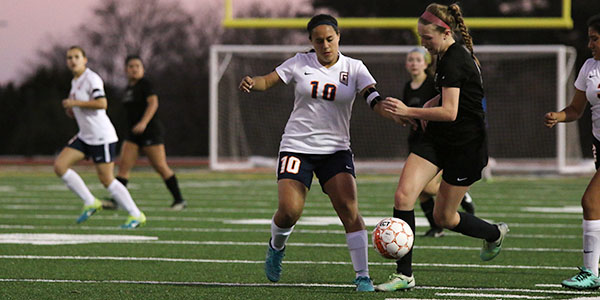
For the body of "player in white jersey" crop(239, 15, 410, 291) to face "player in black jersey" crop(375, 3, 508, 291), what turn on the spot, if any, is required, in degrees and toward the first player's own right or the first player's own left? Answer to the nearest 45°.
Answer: approximately 90° to the first player's own left

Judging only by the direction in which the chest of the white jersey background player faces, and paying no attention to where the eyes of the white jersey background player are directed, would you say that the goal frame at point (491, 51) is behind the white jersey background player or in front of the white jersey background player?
behind

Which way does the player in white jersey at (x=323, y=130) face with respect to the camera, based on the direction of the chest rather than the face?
toward the camera

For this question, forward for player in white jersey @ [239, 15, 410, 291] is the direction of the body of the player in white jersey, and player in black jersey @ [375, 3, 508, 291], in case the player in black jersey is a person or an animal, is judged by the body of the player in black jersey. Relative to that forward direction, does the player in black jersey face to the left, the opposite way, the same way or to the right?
to the right

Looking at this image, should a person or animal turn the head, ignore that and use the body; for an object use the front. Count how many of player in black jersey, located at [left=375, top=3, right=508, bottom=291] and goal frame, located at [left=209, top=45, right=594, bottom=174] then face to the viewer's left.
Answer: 1

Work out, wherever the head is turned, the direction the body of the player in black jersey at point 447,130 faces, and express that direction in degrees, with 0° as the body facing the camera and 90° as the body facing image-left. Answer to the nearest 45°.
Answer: approximately 90°

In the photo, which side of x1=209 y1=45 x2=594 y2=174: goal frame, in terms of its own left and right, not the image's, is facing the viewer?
front

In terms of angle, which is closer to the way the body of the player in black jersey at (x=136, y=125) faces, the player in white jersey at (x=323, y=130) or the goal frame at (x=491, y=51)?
the player in white jersey

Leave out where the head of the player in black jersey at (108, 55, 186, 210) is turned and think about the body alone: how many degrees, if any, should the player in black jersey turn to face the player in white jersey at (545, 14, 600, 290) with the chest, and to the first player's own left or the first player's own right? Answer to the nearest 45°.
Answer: approximately 90° to the first player's own left

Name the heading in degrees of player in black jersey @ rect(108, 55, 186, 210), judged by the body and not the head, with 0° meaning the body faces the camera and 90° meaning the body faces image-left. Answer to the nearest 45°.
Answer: approximately 45°
